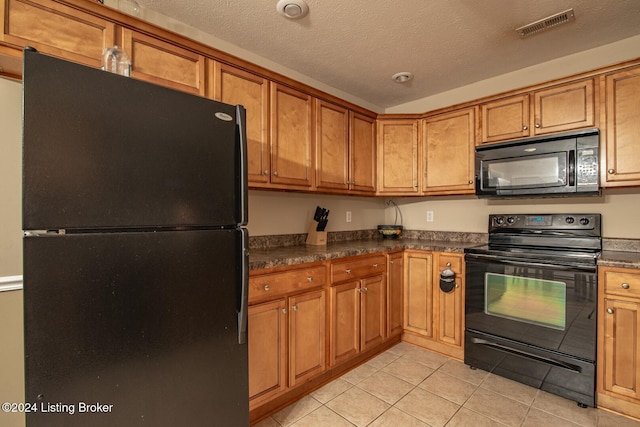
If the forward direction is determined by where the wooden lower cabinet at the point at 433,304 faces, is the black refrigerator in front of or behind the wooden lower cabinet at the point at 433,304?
in front

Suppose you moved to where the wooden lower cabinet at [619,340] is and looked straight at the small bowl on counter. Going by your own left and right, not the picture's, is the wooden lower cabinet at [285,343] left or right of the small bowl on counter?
left

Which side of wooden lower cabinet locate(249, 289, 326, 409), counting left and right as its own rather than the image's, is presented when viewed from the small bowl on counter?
left

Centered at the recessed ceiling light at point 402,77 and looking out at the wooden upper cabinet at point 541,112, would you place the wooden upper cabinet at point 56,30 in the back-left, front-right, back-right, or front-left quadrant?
back-right

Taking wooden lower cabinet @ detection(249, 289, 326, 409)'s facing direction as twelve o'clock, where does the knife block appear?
The knife block is roughly at 8 o'clock from the wooden lower cabinet.

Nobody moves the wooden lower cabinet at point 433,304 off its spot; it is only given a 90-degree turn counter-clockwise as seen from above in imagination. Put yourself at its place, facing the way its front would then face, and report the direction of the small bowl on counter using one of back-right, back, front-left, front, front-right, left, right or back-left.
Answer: back

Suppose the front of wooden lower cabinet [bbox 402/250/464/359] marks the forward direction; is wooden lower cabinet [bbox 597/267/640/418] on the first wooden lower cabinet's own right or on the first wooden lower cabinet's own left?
on the first wooden lower cabinet's own left

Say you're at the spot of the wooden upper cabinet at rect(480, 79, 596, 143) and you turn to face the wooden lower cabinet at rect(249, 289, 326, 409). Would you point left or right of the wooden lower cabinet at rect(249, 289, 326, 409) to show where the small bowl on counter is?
right

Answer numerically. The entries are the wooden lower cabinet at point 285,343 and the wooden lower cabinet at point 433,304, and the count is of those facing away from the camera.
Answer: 0

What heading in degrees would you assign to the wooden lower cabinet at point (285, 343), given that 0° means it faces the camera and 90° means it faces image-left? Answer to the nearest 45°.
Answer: approximately 315°
